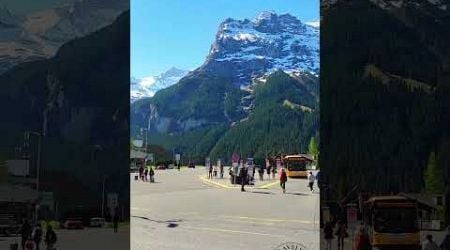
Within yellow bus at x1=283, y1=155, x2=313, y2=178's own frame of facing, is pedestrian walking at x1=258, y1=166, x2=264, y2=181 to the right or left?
on its right

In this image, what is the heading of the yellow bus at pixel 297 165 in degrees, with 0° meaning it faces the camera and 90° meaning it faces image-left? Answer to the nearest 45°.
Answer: approximately 0°
